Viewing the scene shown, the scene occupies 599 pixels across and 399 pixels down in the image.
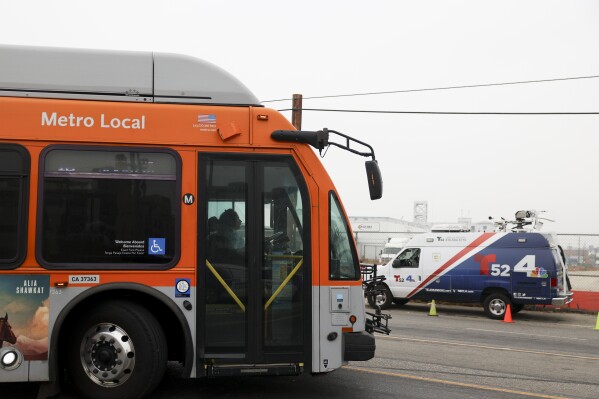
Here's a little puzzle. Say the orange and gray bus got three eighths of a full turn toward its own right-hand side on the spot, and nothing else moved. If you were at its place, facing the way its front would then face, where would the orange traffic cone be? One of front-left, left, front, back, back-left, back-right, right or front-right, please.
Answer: back

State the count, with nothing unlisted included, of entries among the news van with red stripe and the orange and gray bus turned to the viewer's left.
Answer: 1

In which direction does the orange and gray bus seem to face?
to the viewer's right

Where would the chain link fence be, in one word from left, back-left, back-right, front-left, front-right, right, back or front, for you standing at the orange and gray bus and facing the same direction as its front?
front-left

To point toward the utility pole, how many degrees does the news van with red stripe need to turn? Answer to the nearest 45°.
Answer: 0° — it already faces it

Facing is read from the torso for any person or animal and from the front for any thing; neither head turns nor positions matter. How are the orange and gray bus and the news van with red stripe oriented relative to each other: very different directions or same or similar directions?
very different directions

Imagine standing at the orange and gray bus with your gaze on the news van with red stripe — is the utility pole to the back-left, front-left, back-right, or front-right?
front-left

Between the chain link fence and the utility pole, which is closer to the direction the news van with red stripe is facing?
the utility pole

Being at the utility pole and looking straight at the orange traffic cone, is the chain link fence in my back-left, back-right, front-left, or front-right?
front-left

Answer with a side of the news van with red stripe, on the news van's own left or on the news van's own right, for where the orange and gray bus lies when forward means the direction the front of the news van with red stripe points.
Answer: on the news van's own left

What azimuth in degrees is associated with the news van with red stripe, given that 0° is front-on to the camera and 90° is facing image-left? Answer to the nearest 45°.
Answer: approximately 90°

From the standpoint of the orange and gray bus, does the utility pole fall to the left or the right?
on its left

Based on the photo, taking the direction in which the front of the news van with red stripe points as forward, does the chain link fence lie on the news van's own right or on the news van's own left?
on the news van's own right
